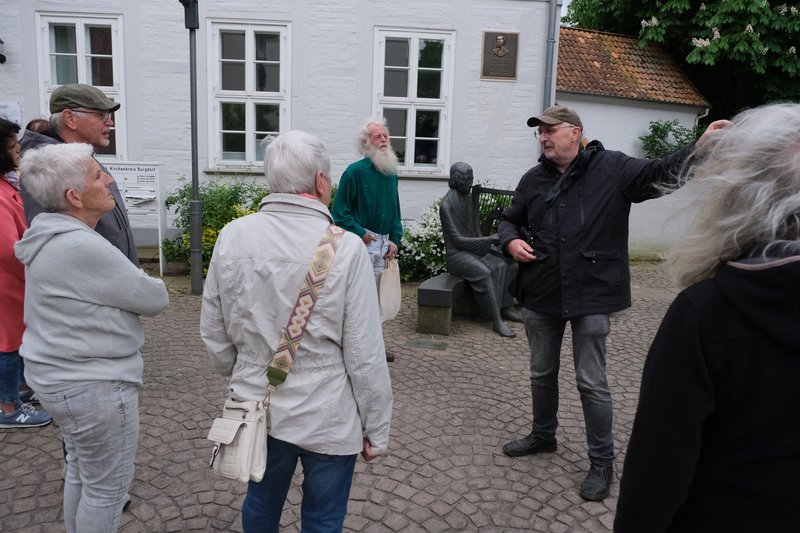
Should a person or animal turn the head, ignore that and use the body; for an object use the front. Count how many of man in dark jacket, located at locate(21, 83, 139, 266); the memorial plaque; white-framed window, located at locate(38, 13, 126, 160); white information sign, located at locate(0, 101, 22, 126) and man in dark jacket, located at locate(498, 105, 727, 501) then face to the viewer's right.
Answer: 1

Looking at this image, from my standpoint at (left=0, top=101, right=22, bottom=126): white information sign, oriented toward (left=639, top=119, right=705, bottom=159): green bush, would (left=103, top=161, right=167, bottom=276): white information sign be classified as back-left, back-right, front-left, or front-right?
front-right

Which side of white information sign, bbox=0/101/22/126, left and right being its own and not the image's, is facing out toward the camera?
front

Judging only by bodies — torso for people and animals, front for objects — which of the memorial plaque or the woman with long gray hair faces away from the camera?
the woman with long gray hair

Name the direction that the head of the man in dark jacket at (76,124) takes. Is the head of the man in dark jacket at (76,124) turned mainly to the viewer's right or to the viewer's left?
to the viewer's right

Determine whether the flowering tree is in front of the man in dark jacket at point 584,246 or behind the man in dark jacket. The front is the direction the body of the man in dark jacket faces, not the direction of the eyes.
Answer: behind

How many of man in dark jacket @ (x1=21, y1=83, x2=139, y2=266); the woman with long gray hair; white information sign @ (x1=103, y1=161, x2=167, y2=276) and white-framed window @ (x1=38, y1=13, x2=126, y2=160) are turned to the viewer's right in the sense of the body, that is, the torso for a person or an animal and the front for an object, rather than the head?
1

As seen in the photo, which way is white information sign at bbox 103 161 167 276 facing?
toward the camera

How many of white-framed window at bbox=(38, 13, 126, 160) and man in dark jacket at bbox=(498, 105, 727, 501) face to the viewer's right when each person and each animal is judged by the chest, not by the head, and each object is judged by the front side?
0

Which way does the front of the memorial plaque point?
toward the camera

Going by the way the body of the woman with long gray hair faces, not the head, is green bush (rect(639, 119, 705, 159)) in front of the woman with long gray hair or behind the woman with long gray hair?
in front

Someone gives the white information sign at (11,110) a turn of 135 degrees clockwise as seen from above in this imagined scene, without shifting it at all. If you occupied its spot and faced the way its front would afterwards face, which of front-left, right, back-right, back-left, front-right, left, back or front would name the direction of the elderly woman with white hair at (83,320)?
back-left

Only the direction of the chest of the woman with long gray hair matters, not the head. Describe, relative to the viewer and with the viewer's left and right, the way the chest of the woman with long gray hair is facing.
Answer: facing away from the viewer

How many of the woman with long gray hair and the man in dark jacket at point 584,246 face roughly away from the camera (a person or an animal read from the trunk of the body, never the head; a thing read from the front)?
1

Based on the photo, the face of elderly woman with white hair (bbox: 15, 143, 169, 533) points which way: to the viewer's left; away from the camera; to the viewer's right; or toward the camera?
to the viewer's right

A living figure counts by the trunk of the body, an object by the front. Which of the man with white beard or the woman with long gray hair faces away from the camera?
the woman with long gray hair
